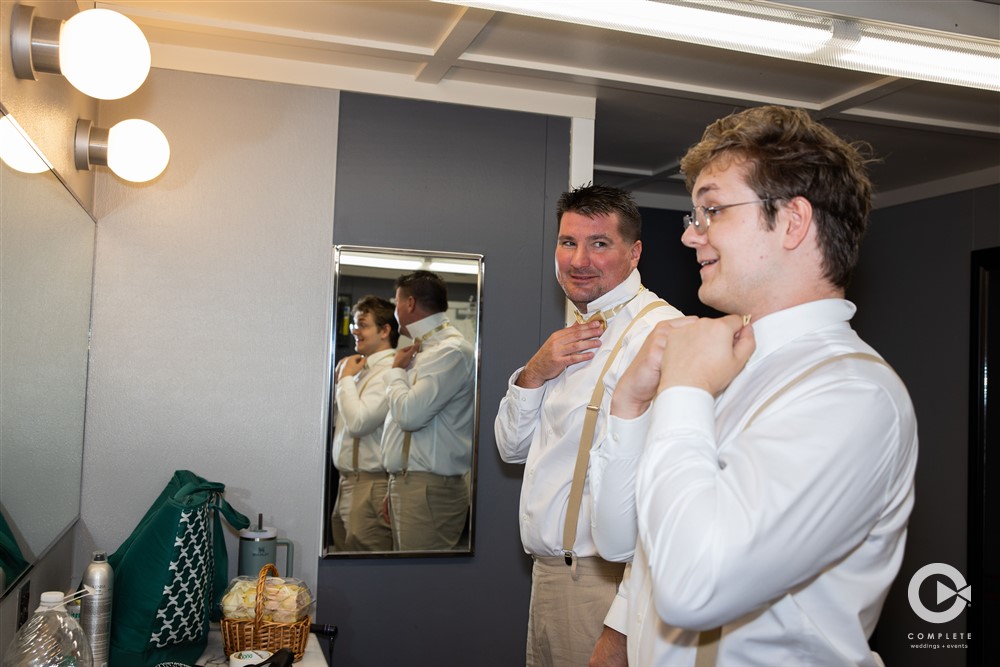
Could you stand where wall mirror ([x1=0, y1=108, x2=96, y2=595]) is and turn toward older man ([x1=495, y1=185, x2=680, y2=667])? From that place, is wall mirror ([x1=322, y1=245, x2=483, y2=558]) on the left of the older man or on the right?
left

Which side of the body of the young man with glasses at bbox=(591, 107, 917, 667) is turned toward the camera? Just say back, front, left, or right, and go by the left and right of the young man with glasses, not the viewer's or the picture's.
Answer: left

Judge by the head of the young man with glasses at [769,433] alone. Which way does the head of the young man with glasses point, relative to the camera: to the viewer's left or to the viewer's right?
to the viewer's left

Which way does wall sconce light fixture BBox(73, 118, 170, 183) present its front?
to the viewer's right

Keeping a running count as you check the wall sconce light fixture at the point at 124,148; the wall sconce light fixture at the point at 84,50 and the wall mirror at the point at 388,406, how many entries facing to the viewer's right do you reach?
2

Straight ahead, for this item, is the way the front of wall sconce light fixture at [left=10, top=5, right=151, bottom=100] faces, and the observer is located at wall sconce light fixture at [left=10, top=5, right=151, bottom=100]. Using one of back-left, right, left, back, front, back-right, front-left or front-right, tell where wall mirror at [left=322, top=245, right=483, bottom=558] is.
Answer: front-left

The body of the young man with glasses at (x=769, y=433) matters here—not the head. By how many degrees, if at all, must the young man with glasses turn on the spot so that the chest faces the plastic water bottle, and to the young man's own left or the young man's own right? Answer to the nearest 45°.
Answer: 0° — they already face it

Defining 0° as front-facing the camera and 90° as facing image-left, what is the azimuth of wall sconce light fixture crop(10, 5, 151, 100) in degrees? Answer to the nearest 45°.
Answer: approximately 270°
